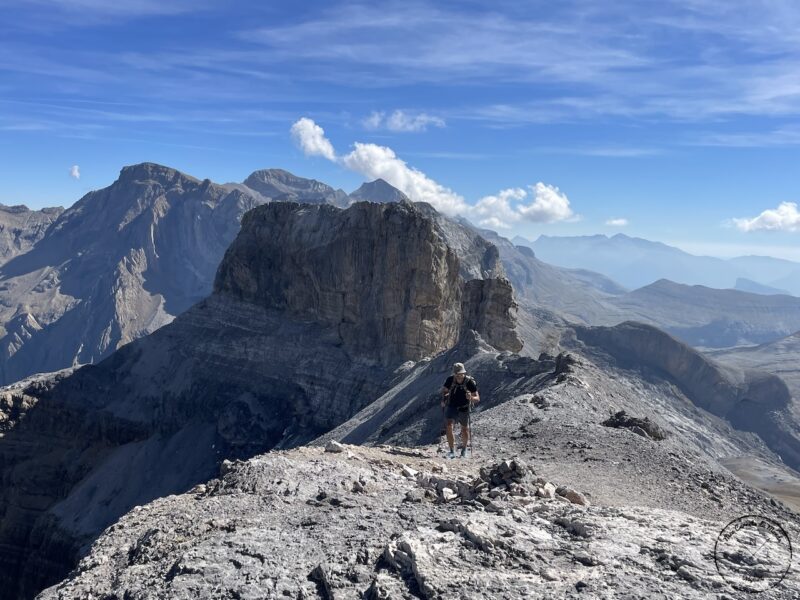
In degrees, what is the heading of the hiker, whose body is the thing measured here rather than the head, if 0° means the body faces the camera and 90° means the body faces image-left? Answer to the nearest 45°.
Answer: approximately 0°
